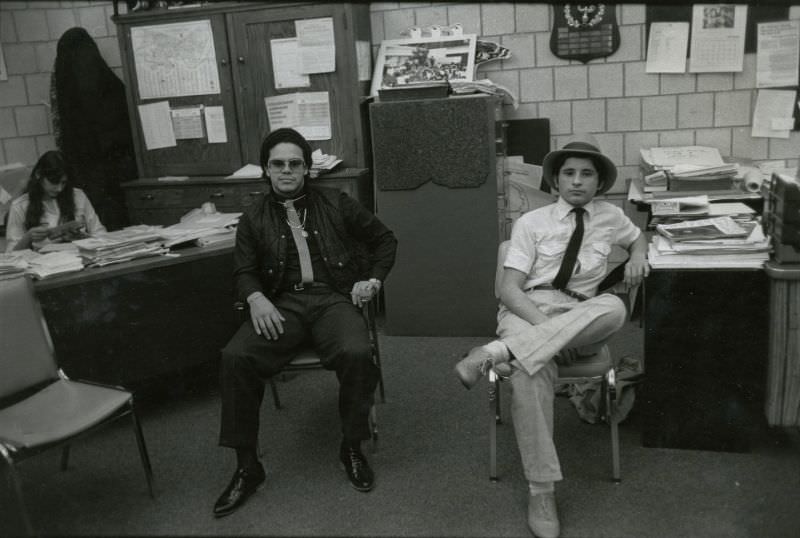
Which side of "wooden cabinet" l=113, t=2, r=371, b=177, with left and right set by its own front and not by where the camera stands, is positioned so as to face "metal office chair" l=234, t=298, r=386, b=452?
front

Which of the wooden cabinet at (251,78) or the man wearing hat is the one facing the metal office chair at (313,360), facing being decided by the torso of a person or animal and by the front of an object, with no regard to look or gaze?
the wooden cabinet

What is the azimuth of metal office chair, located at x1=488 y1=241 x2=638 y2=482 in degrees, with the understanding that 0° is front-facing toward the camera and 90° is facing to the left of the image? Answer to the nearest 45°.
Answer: approximately 0°

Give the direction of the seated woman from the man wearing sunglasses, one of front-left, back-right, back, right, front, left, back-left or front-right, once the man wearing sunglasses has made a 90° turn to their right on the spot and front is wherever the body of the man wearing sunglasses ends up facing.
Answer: front-right

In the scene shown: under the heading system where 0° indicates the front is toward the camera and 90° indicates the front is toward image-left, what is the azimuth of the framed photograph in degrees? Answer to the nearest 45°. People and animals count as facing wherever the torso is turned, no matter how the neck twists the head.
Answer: approximately 0°

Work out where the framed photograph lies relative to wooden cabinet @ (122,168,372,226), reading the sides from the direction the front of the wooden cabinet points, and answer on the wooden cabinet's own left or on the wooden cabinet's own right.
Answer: on the wooden cabinet's own left
